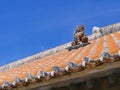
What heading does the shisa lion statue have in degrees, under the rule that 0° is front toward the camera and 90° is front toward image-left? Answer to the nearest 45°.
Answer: approximately 45°
